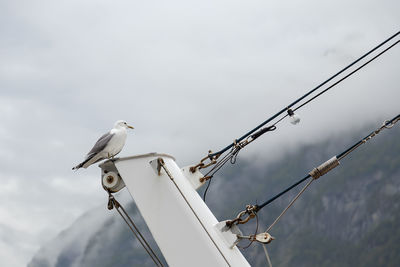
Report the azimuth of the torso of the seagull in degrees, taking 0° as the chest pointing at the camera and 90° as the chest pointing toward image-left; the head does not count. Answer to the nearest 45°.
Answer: approximately 270°
